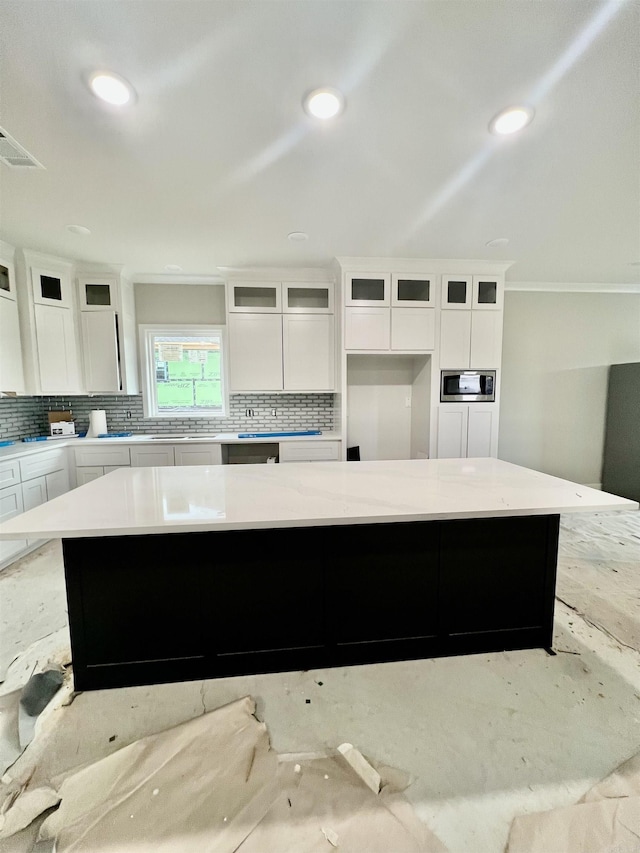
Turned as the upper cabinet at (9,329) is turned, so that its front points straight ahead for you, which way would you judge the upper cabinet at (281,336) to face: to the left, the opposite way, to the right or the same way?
to the right

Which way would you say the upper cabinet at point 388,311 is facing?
toward the camera

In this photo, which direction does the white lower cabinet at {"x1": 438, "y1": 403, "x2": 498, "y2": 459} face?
toward the camera

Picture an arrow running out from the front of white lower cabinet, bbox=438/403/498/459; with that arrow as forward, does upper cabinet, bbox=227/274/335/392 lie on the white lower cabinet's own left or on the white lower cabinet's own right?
on the white lower cabinet's own right

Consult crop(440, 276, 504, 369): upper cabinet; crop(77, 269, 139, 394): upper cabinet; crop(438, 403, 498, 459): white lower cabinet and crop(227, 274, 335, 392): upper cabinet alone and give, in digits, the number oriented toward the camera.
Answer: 4

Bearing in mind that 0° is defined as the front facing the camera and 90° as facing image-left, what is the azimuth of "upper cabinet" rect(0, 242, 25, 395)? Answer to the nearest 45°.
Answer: approximately 315°

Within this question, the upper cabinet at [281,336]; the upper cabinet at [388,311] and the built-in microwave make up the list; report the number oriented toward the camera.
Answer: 3

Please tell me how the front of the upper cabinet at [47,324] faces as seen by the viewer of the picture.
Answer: facing the viewer and to the right of the viewer

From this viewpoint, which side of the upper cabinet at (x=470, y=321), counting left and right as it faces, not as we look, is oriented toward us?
front

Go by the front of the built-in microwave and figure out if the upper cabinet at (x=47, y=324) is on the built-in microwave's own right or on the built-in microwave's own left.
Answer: on the built-in microwave's own right

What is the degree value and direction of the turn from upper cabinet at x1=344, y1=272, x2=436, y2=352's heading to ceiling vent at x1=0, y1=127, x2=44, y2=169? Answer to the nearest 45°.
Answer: approximately 45° to its right

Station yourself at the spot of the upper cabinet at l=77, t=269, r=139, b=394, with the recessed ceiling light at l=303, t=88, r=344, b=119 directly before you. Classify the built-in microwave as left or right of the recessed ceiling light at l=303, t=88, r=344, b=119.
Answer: left
